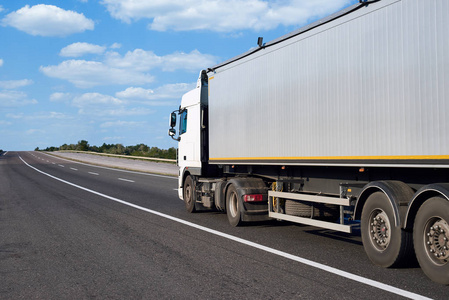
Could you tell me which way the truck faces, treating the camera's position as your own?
facing away from the viewer and to the left of the viewer
